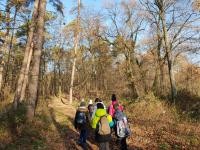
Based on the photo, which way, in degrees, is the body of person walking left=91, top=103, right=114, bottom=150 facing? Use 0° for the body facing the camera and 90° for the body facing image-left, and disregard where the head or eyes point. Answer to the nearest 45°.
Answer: approximately 180°
